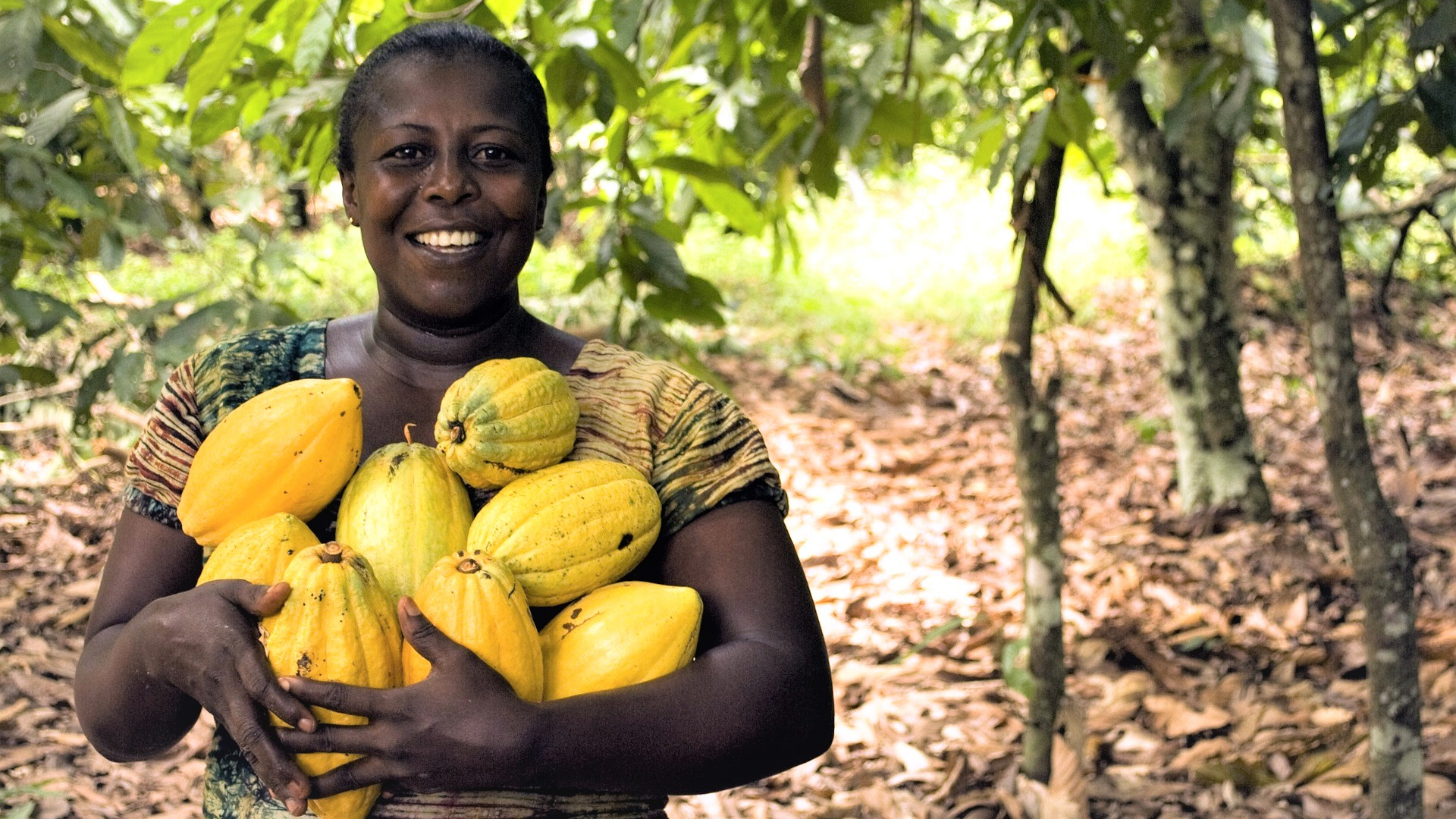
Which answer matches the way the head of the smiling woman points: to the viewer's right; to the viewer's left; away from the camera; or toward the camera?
toward the camera

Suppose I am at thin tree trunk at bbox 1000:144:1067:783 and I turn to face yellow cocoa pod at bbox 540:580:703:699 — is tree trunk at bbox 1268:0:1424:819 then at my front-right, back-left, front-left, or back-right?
front-left

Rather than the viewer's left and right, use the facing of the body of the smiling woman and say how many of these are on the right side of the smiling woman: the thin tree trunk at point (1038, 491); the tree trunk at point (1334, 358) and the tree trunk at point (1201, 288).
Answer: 0

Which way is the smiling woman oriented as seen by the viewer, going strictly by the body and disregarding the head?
toward the camera

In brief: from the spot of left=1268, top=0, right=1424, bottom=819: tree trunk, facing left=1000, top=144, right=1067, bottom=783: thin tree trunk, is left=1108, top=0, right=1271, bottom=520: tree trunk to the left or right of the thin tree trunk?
right

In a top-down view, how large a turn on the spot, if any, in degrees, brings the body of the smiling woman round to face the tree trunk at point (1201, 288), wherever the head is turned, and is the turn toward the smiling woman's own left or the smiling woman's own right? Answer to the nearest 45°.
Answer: approximately 135° to the smiling woman's own left

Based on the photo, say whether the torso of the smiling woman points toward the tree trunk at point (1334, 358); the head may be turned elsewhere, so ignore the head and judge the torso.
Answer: no

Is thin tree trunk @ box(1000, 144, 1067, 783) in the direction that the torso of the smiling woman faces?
no
